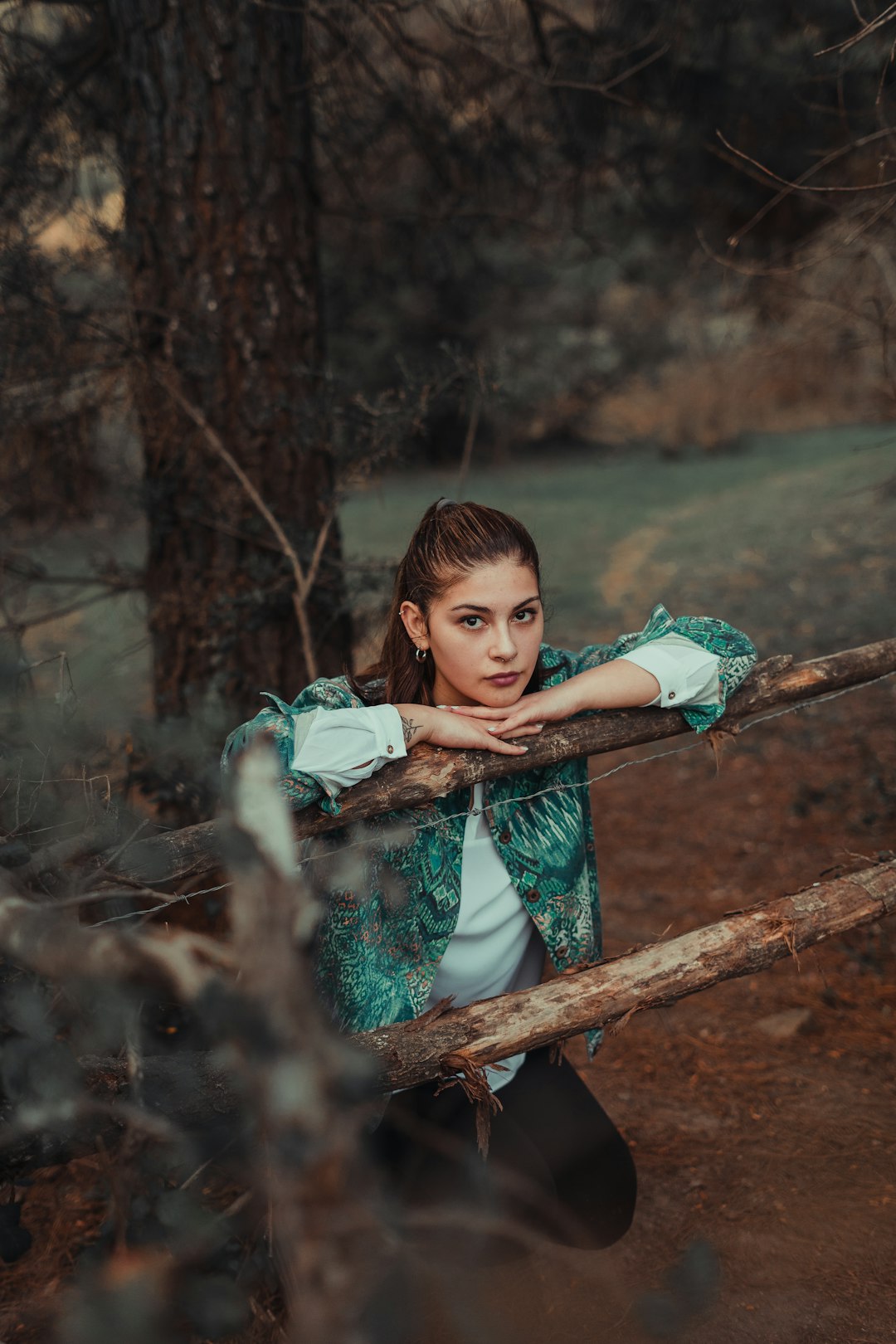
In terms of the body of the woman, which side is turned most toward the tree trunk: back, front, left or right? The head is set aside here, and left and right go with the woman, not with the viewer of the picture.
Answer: back

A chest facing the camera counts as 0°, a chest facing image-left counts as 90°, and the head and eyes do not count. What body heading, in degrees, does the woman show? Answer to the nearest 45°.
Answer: approximately 0°
